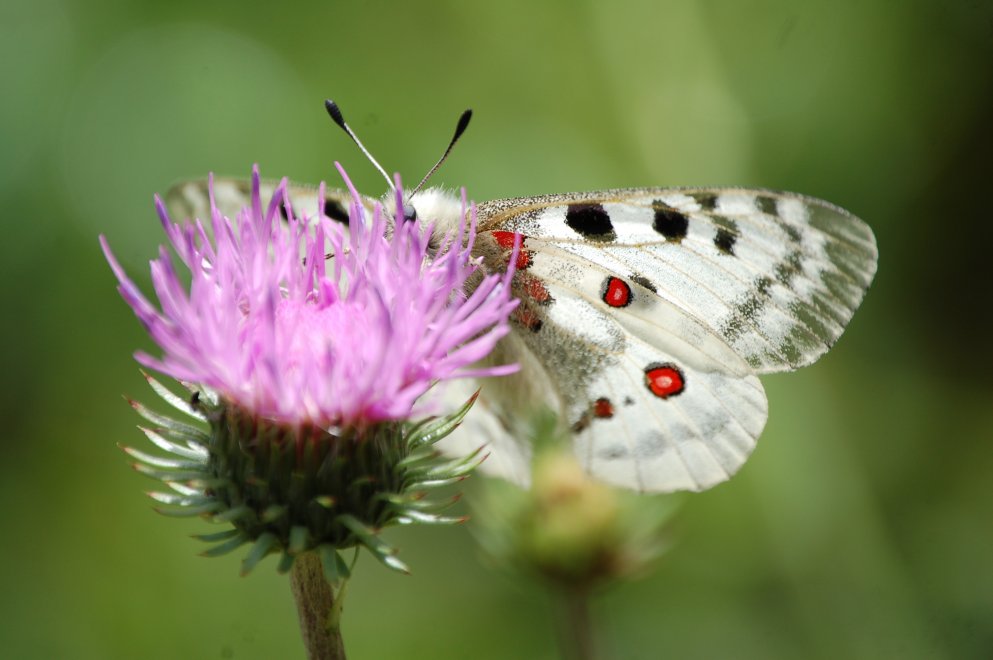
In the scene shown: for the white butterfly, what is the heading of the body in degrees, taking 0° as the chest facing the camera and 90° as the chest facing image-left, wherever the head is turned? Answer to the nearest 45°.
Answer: approximately 45°
